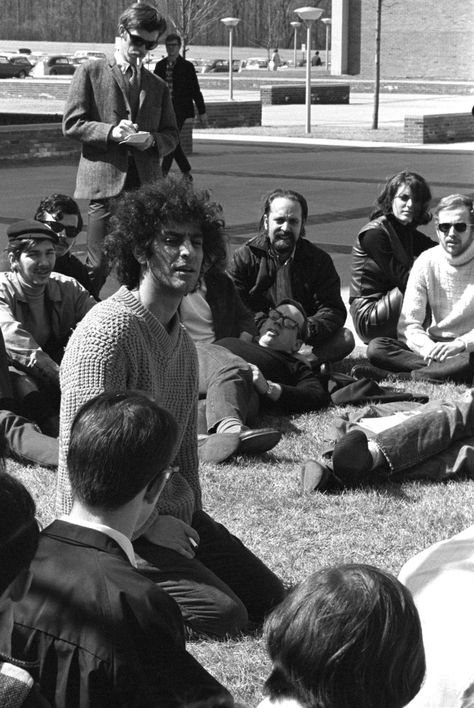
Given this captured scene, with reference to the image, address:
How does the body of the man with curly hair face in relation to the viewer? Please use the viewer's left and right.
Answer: facing the viewer and to the right of the viewer

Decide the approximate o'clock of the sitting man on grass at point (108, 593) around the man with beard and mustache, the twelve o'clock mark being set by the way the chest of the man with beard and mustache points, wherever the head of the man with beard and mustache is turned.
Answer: The sitting man on grass is roughly at 12 o'clock from the man with beard and mustache.

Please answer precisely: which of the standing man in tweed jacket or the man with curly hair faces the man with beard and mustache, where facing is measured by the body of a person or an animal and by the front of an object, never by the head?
the standing man in tweed jacket

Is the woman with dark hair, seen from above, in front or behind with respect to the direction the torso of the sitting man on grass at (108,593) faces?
in front

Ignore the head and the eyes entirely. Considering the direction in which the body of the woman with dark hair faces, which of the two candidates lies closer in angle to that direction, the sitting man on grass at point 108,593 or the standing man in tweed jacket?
the sitting man on grass

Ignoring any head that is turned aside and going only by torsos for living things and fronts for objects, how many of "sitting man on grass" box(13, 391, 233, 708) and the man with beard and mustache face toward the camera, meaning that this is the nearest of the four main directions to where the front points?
1

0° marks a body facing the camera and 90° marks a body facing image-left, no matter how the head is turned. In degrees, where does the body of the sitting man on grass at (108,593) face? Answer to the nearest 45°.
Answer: approximately 225°

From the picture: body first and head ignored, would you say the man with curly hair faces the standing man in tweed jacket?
no

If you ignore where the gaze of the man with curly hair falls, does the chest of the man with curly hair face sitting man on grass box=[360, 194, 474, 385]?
no

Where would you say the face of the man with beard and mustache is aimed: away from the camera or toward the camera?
toward the camera

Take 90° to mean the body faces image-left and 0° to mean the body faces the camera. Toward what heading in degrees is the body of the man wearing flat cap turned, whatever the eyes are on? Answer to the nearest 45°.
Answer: approximately 315°

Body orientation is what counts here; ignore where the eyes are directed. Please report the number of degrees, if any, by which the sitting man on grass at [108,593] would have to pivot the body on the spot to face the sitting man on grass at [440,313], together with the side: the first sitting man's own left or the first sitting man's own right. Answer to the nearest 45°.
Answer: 0° — they already face them

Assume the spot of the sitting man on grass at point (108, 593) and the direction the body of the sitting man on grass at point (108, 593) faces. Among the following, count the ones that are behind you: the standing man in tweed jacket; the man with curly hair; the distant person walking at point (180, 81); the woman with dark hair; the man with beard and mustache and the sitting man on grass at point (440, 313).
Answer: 0

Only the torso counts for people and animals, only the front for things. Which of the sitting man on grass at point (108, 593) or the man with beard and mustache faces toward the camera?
the man with beard and mustache

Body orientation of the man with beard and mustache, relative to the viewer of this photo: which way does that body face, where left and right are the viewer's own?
facing the viewer

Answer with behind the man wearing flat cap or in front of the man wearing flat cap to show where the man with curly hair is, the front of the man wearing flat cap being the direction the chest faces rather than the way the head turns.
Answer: in front

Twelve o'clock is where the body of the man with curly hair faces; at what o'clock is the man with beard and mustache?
The man with beard and mustache is roughly at 8 o'clock from the man with curly hair.

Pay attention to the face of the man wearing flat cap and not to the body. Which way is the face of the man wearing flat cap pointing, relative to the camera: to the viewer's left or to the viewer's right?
to the viewer's right
